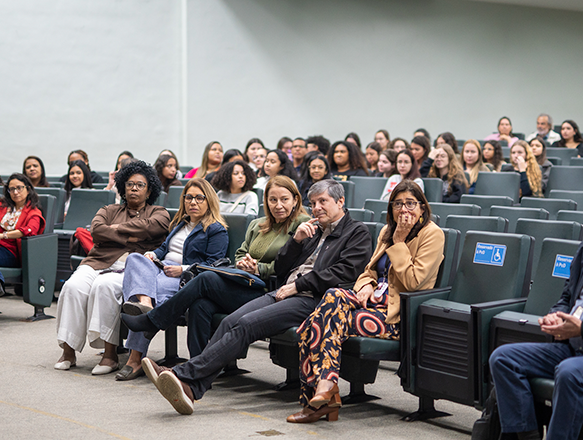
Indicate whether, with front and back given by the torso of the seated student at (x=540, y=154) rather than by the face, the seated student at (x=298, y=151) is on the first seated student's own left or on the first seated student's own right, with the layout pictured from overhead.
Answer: on the first seated student's own right

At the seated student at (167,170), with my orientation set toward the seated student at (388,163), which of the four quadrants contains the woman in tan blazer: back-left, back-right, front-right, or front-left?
front-right

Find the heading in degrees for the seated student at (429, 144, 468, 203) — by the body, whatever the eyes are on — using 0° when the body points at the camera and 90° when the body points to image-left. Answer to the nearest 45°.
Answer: approximately 45°

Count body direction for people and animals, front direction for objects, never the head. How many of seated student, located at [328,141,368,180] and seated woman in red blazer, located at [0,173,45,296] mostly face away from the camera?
0

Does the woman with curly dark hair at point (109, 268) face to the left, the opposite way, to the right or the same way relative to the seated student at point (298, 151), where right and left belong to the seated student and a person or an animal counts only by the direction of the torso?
the same way

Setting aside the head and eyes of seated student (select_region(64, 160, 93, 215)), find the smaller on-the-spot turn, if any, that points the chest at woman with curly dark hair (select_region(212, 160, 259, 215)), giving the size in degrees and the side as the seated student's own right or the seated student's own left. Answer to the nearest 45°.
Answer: approximately 90° to the seated student's own left

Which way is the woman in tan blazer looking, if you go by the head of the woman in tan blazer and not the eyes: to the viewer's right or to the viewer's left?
to the viewer's left

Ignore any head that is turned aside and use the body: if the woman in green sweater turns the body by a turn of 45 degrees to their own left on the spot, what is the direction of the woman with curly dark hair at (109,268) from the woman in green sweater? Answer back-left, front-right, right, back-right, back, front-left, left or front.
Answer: back-right

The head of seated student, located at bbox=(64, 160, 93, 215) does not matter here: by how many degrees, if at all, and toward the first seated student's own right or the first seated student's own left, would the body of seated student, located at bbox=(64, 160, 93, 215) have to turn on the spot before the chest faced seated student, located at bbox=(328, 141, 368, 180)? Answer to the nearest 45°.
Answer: approximately 135° to the first seated student's own left

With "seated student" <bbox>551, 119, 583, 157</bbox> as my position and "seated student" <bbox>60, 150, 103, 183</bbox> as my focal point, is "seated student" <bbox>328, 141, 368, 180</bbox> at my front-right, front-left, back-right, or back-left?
front-left

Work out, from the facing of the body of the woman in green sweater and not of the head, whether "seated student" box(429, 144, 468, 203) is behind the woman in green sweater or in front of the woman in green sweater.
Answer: behind

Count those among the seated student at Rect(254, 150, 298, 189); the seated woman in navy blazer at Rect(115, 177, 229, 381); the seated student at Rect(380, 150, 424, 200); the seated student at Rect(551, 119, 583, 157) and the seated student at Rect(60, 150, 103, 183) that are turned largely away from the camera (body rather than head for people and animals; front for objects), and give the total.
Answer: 0

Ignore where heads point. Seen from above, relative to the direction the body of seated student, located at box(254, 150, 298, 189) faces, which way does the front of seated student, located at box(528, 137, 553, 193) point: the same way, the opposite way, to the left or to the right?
the same way

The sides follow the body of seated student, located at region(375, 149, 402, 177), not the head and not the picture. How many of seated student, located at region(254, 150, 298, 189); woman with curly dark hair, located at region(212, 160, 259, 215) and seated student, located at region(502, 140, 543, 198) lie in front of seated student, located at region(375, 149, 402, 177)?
2

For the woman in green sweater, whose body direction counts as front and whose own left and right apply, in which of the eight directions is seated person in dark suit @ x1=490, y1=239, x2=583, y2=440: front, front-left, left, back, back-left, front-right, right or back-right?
left

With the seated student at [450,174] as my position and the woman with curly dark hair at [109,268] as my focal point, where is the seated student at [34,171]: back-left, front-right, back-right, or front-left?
front-right

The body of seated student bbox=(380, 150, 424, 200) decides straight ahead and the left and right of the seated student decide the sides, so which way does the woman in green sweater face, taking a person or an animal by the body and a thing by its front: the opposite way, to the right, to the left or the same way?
the same way

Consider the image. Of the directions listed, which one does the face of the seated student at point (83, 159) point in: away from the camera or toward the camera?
toward the camera
